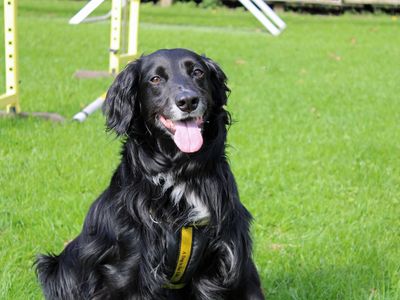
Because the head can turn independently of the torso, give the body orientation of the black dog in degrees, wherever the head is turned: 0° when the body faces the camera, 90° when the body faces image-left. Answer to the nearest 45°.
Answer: approximately 315°
